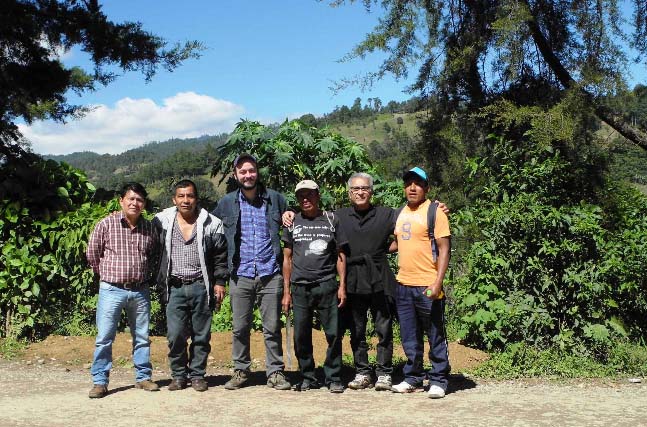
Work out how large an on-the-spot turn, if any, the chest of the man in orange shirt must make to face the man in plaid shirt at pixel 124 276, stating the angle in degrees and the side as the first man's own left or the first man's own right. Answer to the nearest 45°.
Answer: approximately 45° to the first man's own right

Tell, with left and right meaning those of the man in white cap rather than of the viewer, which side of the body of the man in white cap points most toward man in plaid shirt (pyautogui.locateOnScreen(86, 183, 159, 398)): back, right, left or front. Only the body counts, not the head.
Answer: right

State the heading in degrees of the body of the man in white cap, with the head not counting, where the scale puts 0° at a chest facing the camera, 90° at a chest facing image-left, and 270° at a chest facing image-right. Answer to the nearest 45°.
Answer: approximately 0°

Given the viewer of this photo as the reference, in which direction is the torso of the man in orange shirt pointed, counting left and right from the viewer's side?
facing the viewer and to the left of the viewer

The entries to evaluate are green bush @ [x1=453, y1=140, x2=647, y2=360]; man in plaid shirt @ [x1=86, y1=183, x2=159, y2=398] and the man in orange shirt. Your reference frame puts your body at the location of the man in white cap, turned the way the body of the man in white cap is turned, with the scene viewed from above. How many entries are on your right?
1

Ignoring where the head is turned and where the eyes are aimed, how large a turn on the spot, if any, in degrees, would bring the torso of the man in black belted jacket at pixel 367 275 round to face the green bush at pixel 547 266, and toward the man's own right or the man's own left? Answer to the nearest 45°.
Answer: approximately 135° to the man's own left

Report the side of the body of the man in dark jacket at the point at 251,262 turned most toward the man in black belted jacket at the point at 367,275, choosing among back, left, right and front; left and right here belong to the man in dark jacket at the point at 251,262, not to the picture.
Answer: left

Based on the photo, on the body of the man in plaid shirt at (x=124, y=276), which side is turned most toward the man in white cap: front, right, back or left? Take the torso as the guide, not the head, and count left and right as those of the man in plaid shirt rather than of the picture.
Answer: left
